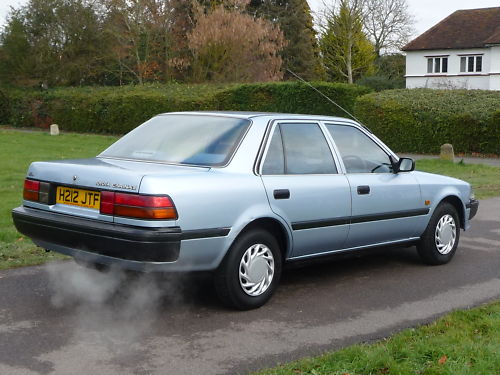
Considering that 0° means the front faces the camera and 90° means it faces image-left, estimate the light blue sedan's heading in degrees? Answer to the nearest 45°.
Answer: approximately 225°

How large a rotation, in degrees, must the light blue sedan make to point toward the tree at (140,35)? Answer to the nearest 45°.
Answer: approximately 45° to its left

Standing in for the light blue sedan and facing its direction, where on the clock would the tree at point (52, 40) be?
The tree is roughly at 10 o'clock from the light blue sedan.

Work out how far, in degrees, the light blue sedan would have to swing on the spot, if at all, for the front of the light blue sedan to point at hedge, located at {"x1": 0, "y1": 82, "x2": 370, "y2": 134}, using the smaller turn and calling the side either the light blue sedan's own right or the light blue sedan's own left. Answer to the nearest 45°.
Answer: approximately 45° to the light blue sedan's own left

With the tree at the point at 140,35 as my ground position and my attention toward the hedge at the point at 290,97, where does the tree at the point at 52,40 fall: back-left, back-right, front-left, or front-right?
back-right

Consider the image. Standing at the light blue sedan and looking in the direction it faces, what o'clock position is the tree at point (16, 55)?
The tree is roughly at 10 o'clock from the light blue sedan.

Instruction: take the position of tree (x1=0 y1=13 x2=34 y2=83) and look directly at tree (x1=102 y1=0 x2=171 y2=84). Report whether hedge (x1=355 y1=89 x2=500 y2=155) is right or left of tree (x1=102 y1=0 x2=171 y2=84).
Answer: right

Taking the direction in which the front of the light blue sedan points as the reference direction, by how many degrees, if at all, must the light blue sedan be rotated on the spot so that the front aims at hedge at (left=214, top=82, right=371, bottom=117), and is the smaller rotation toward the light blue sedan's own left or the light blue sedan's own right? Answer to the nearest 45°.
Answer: approximately 45° to the light blue sedan's own left

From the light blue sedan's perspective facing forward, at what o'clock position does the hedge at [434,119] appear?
The hedge is roughly at 11 o'clock from the light blue sedan.
